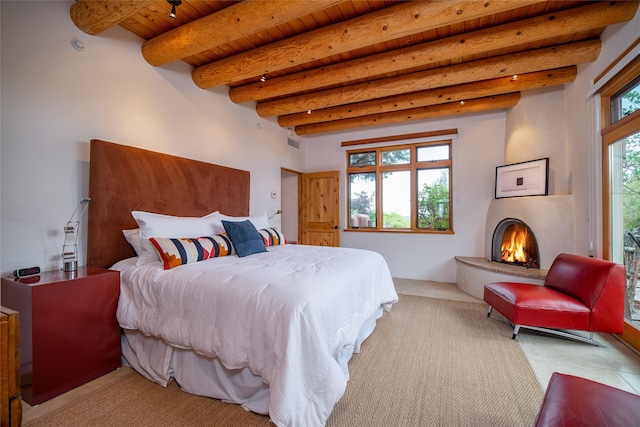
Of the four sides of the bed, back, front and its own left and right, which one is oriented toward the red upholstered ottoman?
front

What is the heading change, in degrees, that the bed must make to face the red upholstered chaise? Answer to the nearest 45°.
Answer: approximately 45° to its left

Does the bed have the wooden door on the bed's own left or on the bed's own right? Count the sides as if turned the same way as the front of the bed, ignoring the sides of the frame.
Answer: on the bed's own left

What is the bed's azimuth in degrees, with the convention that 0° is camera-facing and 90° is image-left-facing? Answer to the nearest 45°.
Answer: approximately 315°

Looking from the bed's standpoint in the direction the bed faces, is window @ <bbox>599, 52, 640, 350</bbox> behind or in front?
in front

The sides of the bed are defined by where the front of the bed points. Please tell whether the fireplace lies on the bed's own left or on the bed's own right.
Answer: on the bed's own left

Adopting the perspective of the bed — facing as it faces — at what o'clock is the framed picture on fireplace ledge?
The framed picture on fireplace ledge is roughly at 10 o'clock from the bed.

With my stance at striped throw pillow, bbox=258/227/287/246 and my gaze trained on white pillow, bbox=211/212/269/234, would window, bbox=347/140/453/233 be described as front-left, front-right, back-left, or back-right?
back-right

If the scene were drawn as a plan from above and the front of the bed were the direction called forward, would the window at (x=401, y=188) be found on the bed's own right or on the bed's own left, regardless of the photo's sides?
on the bed's own left

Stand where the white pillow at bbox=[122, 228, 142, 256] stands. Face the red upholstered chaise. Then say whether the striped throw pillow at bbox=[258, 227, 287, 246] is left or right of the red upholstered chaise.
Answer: left
